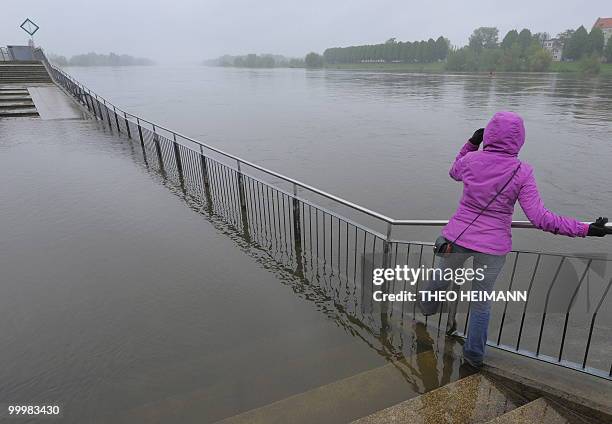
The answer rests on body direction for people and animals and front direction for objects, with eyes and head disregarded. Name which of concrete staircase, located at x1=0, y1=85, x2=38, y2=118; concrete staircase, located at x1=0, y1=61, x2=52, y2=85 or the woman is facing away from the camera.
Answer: the woman

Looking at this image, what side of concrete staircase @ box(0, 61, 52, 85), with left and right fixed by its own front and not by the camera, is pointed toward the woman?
front

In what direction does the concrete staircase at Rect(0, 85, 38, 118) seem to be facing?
toward the camera

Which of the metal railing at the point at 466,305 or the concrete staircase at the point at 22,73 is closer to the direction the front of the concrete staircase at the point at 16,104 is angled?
the metal railing

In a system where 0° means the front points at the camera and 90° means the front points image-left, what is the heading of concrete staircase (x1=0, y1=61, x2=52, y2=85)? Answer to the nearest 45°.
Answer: approximately 0°

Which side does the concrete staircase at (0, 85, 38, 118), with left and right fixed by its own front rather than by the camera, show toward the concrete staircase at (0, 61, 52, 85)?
back

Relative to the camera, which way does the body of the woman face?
away from the camera

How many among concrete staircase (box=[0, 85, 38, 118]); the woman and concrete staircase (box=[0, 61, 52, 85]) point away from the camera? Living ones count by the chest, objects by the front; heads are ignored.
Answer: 1

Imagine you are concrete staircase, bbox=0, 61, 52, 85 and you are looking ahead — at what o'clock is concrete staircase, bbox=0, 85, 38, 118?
concrete staircase, bbox=0, 85, 38, 118 is roughly at 12 o'clock from concrete staircase, bbox=0, 61, 52, 85.

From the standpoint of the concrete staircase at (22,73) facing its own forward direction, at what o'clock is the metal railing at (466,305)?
The metal railing is roughly at 12 o'clock from the concrete staircase.

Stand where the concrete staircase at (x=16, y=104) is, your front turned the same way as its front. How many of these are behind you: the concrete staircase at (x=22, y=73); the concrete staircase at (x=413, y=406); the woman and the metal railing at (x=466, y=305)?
1

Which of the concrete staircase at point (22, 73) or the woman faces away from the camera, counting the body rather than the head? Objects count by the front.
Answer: the woman

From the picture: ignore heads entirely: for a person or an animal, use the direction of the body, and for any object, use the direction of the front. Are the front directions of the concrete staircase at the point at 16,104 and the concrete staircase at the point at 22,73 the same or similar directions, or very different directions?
same or similar directions
